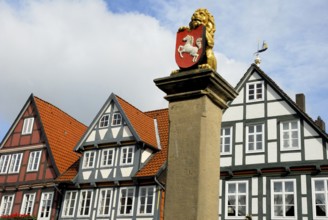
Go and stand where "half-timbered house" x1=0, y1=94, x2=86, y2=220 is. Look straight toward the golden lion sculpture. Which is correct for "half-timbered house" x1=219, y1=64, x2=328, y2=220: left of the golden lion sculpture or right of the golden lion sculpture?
left

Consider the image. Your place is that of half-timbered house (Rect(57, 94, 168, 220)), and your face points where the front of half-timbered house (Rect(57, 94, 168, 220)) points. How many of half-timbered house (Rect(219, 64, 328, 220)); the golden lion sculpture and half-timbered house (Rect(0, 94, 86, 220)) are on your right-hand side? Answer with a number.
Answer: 1

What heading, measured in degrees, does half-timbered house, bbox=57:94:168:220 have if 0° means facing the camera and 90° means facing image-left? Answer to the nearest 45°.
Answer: approximately 45°

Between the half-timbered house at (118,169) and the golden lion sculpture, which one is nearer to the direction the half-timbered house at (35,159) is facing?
the golden lion sculpture

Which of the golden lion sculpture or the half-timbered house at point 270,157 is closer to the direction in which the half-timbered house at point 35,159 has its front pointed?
the golden lion sculpture

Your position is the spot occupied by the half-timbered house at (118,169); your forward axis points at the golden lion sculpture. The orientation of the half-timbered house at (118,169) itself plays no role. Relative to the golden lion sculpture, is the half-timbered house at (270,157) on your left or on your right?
left

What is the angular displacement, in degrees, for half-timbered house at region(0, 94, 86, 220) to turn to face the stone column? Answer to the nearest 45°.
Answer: approximately 45° to its left

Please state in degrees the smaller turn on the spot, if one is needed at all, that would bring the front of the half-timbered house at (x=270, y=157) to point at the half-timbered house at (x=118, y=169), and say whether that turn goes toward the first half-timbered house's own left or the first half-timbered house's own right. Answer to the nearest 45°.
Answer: approximately 90° to the first half-timbered house's own right

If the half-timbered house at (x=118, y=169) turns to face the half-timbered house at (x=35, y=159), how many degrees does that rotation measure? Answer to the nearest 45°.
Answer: approximately 90° to its right

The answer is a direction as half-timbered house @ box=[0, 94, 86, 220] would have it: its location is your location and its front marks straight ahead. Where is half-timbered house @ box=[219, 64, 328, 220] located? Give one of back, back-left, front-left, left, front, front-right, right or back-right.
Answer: left

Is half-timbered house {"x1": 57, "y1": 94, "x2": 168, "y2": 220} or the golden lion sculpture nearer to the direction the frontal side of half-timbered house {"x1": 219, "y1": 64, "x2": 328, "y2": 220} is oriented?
the golden lion sculpture

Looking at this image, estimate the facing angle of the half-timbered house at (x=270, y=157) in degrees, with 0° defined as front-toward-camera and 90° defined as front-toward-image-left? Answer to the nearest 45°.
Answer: approximately 0°

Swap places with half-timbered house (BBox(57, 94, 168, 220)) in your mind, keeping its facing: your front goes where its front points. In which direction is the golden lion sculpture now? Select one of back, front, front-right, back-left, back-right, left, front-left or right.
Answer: front-left
